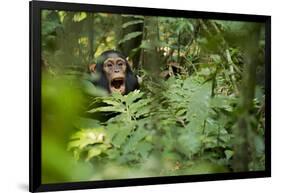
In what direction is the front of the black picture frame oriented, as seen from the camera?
facing the viewer and to the right of the viewer
